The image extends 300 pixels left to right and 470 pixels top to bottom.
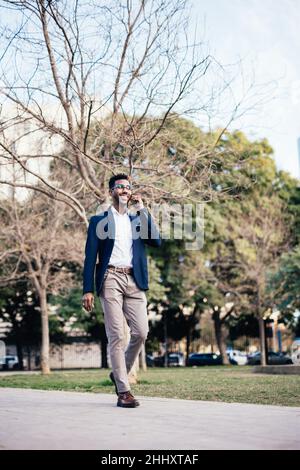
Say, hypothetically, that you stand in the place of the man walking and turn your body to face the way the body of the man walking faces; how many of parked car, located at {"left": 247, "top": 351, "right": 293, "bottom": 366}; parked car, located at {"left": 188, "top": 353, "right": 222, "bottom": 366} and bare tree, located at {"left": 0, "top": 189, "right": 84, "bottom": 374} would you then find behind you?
3

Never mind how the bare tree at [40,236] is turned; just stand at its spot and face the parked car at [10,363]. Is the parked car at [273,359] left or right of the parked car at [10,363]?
right

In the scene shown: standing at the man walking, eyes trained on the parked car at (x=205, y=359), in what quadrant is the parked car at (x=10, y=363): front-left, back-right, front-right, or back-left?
front-left

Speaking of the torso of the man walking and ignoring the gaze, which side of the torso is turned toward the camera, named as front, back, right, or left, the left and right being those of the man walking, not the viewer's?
front

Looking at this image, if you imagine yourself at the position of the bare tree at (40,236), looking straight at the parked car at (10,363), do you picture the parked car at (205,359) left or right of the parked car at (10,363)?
right

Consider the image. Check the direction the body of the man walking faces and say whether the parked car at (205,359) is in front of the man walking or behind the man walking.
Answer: behind

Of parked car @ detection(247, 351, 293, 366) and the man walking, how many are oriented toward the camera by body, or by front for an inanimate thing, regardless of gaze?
1

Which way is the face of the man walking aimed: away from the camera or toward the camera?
toward the camera

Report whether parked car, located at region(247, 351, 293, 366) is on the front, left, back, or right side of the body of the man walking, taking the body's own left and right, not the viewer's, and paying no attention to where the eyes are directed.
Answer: back
